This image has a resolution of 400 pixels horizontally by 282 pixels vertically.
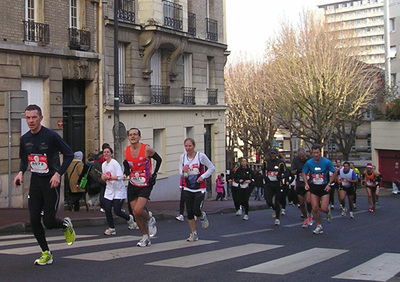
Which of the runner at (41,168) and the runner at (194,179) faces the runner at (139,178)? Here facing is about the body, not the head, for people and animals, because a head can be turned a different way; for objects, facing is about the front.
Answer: the runner at (194,179)

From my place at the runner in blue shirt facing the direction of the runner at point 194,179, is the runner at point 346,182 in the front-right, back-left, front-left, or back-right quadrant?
back-right

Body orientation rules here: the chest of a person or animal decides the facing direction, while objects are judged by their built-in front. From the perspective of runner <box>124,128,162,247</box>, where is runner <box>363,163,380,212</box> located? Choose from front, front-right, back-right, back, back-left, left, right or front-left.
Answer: back

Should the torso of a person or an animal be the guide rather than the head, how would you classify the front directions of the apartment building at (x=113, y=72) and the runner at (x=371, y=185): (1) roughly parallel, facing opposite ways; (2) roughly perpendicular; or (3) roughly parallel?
roughly perpendicular

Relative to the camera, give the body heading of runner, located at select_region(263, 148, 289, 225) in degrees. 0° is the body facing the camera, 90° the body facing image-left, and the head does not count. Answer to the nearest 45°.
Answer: approximately 0°

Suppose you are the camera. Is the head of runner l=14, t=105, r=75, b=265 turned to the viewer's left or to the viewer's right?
to the viewer's left

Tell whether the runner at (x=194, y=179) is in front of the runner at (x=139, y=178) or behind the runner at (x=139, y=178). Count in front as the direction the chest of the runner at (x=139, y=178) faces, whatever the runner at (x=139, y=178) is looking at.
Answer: behind

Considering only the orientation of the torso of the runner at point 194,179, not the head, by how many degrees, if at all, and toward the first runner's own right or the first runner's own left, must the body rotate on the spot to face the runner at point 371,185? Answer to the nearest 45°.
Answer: approximately 180°

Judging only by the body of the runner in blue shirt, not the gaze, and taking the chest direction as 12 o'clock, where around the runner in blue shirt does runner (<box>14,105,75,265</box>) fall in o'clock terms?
The runner is roughly at 1 o'clock from the runner in blue shirt.

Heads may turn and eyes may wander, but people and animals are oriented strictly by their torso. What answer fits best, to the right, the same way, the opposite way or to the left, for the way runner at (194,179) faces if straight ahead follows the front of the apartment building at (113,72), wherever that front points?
to the right

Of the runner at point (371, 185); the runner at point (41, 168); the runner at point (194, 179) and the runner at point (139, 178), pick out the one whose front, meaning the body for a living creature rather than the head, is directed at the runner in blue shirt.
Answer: the runner at point (371, 185)

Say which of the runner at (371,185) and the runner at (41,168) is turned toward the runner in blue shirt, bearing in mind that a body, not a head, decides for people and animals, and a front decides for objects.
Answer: the runner at (371,185)
